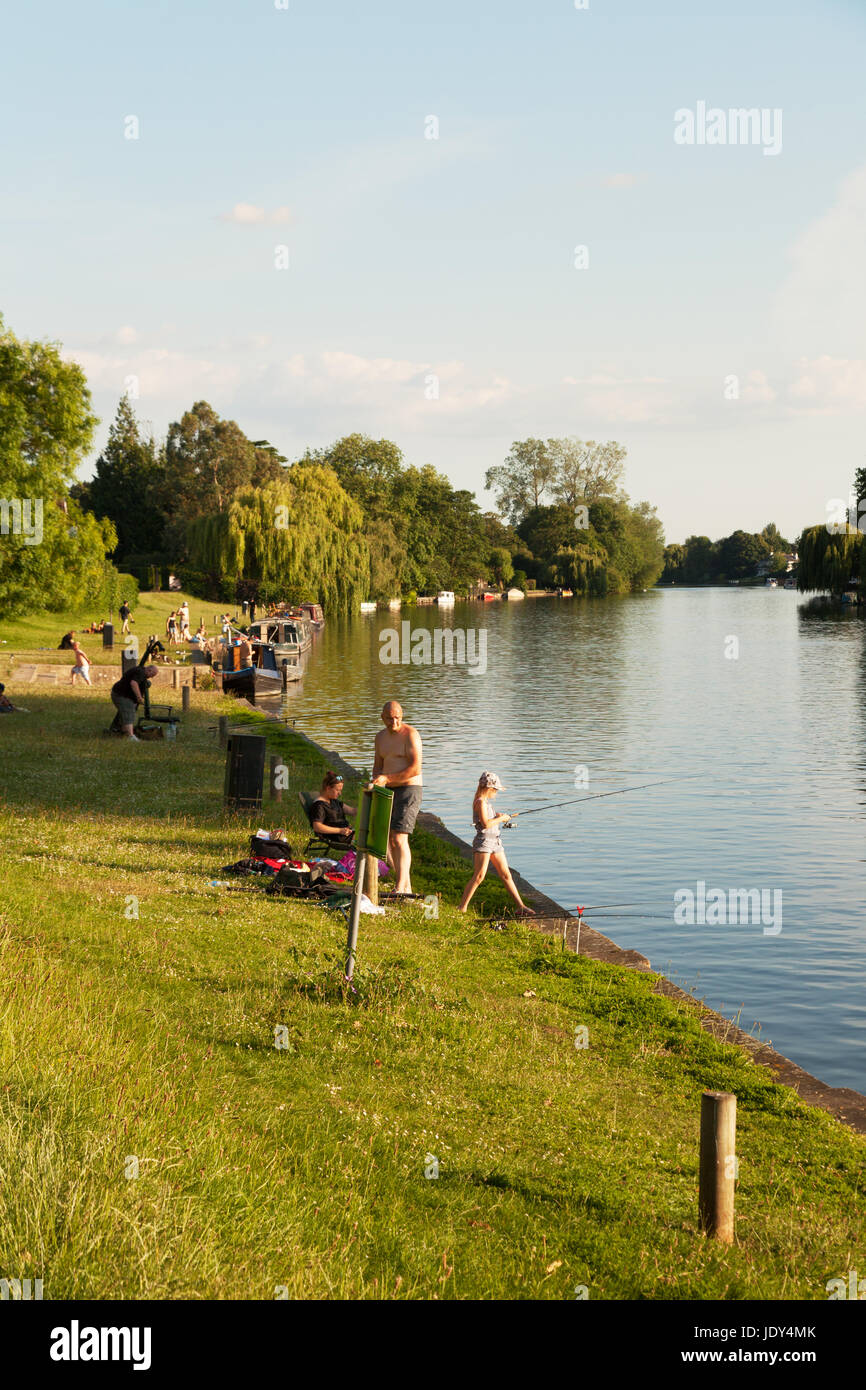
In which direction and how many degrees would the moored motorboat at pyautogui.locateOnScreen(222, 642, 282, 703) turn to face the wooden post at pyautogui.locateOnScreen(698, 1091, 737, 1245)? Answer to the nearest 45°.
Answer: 0° — it already faces it

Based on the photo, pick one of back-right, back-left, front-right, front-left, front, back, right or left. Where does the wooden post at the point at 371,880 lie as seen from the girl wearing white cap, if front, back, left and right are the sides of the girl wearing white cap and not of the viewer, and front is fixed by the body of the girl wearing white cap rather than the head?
back-right

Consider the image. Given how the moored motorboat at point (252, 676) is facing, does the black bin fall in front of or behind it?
in front

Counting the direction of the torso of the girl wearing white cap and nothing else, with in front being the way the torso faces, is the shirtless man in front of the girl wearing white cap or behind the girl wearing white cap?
behind

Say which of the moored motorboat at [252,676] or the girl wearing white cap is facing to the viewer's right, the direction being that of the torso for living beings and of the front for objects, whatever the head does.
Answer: the girl wearing white cap

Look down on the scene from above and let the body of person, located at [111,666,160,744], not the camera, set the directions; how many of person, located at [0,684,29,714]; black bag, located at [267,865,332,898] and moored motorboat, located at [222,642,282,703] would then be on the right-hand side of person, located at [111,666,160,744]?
1

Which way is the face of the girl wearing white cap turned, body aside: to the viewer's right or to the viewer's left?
to the viewer's right

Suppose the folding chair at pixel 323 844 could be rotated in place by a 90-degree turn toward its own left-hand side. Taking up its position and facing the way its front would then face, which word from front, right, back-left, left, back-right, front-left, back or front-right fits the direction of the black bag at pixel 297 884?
back

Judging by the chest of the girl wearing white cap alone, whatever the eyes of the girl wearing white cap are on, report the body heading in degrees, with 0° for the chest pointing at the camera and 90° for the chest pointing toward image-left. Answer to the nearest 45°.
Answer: approximately 270°
